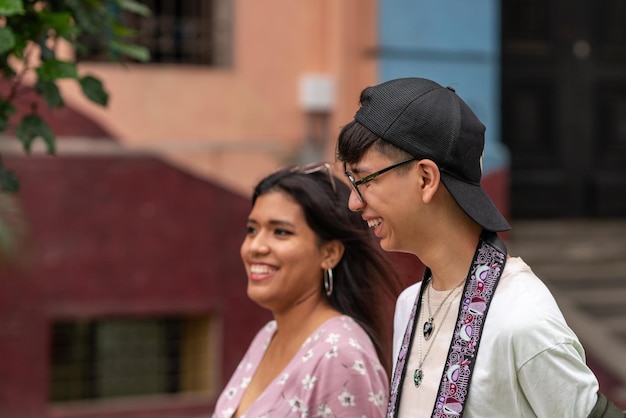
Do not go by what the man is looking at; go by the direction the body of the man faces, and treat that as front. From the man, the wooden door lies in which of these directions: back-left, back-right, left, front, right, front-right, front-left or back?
back-right

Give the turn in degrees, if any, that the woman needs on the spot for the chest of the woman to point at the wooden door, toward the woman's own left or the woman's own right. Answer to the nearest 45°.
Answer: approximately 135° to the woman's own right

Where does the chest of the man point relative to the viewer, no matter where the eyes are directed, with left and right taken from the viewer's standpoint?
facing the viewer and to the left of the viewer

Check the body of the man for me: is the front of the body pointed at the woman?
no

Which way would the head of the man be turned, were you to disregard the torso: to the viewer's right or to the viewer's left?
to the viewer's left

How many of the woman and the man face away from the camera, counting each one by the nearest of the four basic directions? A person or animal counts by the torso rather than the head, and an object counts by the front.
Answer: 0

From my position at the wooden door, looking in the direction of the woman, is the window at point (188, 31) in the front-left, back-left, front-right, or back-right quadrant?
front-right

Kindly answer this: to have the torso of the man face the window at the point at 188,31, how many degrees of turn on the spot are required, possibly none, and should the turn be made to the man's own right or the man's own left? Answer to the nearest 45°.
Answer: approximately 135° to the man's own right

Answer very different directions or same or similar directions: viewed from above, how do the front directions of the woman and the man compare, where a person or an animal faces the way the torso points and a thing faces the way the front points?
same or similar directions

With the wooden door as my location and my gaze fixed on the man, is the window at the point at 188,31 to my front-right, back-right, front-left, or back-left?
front-right

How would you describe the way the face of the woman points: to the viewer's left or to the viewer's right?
to the viewer's left

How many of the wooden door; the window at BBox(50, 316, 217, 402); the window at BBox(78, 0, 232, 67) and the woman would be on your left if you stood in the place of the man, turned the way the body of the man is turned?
0

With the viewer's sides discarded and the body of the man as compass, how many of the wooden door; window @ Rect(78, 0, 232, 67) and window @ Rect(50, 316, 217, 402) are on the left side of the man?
0
